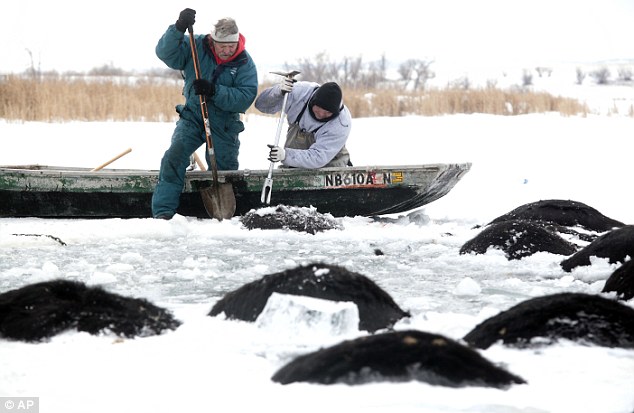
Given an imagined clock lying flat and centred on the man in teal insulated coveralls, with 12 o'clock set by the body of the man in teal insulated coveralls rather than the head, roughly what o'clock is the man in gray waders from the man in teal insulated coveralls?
The man in gray waders is roughly at 9 o'clock from the man in teal insulated coveralls.

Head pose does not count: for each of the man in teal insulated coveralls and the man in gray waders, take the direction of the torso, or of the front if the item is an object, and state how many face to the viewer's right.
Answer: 0

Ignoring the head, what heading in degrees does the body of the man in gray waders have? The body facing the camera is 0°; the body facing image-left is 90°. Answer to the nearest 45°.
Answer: approximately 45°

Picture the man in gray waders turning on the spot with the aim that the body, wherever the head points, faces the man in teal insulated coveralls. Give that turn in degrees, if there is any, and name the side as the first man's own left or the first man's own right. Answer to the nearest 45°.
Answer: approximately 45° to the first man's own right
